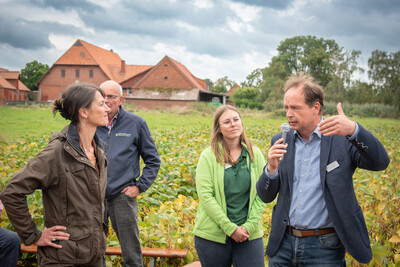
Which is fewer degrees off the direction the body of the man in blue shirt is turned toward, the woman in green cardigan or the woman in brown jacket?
the woman in brown jacket

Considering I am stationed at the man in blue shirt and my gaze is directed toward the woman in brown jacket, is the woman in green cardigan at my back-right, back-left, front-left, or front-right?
front-right

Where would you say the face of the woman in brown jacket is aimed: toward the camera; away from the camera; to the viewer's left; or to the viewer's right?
to the viewer's right

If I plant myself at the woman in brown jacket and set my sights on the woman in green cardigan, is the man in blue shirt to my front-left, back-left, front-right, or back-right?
front-right

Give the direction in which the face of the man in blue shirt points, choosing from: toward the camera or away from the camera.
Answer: toward the camera

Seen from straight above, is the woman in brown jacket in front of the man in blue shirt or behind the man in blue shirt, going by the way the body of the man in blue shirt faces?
in front

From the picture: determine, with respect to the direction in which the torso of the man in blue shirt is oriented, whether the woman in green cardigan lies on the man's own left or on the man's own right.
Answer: on the man's own right
